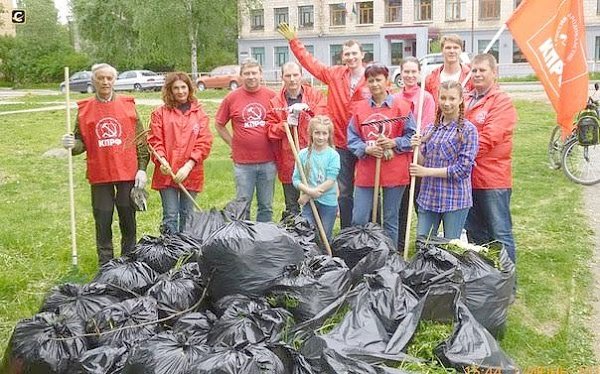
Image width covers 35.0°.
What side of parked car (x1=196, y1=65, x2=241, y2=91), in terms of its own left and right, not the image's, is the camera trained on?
left

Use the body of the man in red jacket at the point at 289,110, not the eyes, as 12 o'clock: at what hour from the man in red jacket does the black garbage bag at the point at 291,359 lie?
The black garbage bag is roughly at 12 o'clock from the man in red jacket.

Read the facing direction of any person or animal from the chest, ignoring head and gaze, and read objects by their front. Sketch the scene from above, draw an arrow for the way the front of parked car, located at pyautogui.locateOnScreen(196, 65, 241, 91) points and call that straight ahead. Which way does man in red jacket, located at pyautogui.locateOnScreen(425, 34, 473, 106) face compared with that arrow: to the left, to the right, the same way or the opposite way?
to the left

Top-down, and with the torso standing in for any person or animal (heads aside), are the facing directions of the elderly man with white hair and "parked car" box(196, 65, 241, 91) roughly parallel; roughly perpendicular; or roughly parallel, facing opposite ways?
roughly perpendicular

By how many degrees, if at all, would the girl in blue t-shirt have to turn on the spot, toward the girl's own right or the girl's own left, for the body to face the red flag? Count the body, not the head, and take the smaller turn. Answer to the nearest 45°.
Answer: approximately 90° to the girl's own left

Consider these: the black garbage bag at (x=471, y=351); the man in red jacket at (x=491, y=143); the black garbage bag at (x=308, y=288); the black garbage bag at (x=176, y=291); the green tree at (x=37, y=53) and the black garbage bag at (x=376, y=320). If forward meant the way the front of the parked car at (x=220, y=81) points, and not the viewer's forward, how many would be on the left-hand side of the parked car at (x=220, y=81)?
5

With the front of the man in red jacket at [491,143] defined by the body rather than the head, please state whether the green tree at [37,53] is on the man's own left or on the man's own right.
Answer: on the man's own right

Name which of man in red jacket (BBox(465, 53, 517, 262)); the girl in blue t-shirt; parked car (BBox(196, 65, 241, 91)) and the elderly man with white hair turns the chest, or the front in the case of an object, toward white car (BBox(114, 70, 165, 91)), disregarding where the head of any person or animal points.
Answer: the parked car

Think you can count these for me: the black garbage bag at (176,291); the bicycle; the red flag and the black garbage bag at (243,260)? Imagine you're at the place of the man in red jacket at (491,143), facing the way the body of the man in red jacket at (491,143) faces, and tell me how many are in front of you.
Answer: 2

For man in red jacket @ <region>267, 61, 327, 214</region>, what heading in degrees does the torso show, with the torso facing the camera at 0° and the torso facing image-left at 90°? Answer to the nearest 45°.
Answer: approximately 0°
